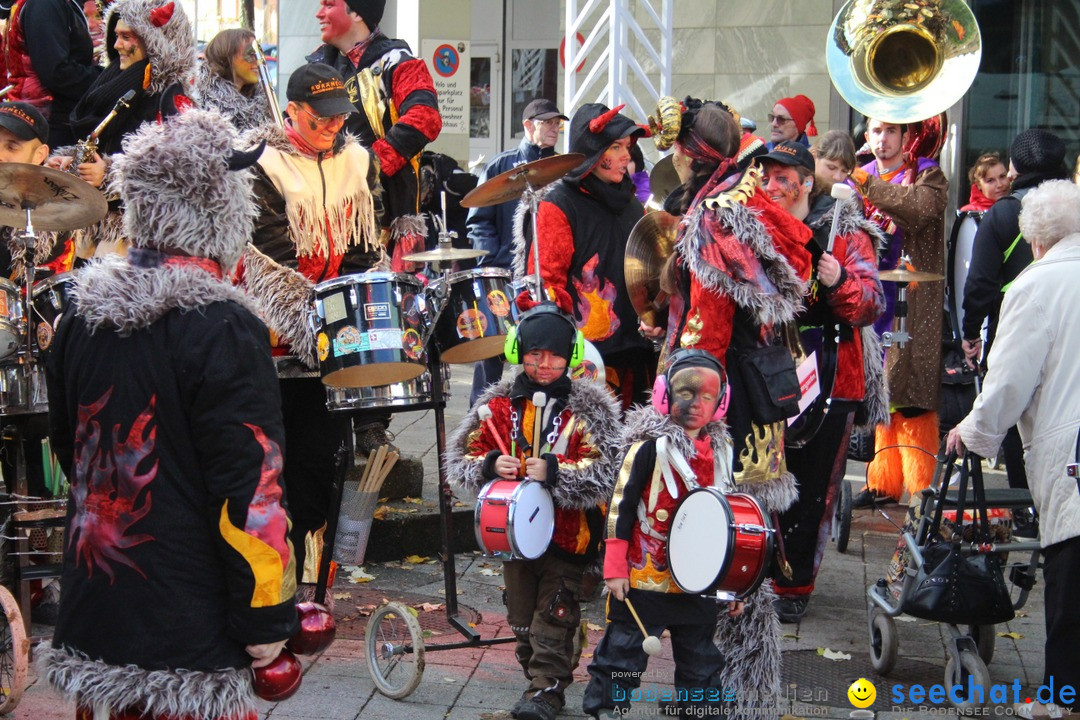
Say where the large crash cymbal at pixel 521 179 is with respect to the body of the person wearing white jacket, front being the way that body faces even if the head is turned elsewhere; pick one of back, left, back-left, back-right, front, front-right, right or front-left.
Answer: front-left

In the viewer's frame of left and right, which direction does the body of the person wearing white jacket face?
facing away from the viewer and to the left of the viewer

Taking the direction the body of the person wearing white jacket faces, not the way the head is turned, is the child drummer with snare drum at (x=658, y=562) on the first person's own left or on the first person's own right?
on the first person's own left

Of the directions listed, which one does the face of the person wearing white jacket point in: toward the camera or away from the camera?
away from the camera

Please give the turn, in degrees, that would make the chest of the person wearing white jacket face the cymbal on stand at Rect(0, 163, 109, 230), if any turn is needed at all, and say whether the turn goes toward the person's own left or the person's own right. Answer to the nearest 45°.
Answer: approximately 45° to the person's own left

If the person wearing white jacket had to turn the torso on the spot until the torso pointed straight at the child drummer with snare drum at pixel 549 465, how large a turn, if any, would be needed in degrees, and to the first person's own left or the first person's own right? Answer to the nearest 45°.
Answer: approximately 45° to the first person's own left

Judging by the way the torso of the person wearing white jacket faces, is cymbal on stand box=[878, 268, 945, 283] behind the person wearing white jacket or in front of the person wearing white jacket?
in front
